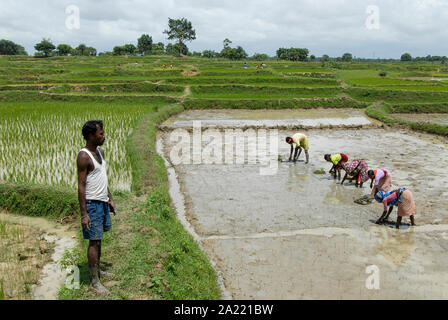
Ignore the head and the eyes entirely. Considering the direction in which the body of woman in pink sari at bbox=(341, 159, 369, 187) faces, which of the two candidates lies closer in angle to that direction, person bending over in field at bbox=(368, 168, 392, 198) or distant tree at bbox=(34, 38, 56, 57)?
the distant tree

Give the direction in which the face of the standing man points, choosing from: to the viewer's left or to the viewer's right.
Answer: to the viewer's right

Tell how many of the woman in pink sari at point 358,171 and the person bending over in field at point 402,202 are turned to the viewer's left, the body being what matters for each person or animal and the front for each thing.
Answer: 2

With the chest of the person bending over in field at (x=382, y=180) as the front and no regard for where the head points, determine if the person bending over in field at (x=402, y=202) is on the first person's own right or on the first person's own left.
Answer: on the first person's own left

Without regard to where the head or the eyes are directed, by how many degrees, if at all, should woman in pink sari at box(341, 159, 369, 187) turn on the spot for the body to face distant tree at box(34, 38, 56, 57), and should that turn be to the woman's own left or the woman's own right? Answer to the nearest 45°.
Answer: approximately 45° to the woman's own right

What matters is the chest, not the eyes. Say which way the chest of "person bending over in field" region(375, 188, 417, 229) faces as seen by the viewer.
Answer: to the viewer's left

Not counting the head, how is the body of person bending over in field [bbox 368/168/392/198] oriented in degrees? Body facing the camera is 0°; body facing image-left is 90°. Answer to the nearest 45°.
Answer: approximately 45°

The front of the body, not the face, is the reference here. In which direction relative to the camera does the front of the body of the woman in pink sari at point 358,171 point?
to the viewer's left
